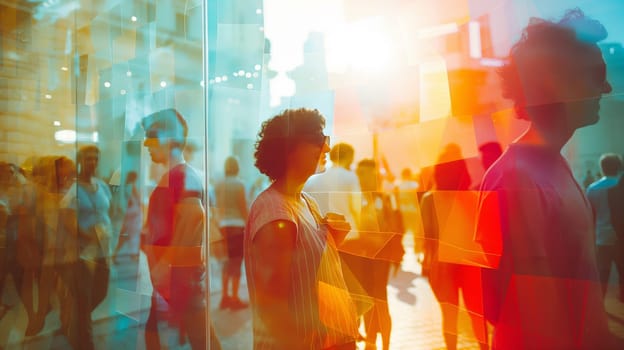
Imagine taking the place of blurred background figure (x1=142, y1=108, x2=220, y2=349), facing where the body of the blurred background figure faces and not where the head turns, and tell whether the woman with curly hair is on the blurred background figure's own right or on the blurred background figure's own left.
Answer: on the blurred background figure's own left

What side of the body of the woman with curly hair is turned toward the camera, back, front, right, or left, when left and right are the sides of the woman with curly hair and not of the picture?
right

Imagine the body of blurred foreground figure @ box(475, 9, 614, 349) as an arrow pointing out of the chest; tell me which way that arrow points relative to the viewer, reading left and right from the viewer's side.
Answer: facing to the right of the viewer

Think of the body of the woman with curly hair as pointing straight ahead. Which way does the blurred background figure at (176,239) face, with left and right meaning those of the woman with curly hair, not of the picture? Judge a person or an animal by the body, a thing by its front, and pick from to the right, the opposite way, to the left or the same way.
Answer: the opposite way

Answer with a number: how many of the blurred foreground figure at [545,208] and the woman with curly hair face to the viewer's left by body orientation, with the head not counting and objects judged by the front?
0

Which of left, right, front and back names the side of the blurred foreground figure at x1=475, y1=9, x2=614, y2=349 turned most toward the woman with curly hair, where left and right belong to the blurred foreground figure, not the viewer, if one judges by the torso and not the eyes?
back

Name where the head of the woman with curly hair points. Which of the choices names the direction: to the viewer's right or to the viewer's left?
to the viewer's right

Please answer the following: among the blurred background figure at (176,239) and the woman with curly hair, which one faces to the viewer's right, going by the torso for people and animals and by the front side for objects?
the woman with curly hair

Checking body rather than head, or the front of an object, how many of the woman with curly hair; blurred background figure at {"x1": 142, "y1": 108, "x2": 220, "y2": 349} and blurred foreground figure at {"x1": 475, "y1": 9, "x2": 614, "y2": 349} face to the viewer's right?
2

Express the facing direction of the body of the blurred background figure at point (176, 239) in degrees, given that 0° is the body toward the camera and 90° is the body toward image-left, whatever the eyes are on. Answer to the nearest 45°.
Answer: approximately 90°
